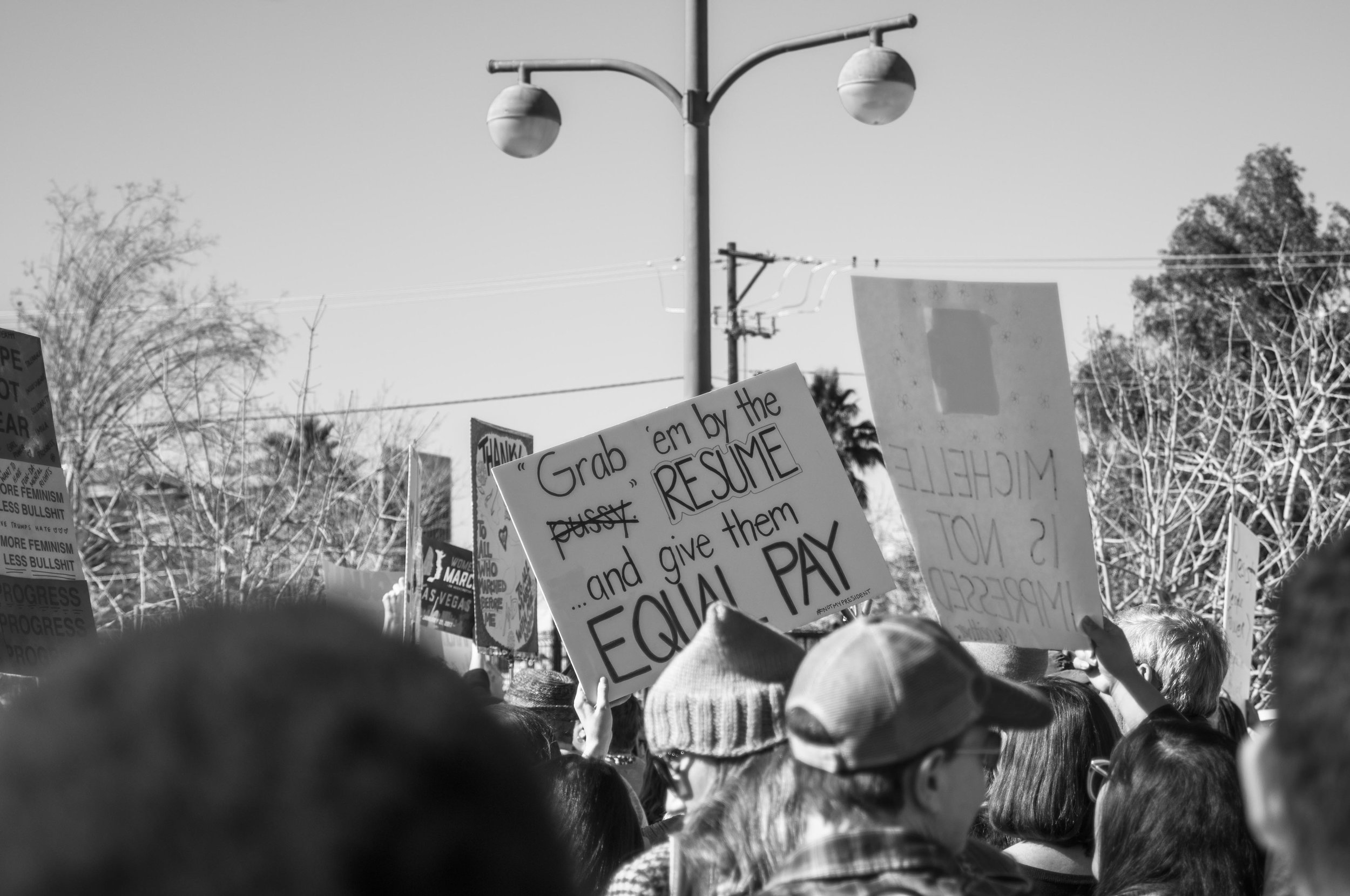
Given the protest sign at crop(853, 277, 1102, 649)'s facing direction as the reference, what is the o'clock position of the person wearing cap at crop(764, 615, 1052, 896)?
The person wearing cap is roughly at 6 o'clock from the protest sign.

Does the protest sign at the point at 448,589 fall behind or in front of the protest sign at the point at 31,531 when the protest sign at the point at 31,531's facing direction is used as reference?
behind

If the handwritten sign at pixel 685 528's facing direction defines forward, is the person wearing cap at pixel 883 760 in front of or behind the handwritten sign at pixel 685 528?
in front

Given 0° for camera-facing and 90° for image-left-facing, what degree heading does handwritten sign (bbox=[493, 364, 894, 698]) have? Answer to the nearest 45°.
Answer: approximately 0°

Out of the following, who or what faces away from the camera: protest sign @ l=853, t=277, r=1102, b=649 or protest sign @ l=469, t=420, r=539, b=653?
protest sign @ l=853, t=277, r=1102, b=649

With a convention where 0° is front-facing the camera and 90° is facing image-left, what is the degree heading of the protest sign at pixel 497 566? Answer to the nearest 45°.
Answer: approximately 315°

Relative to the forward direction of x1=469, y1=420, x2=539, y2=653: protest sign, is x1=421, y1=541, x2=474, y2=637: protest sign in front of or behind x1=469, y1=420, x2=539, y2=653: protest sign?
behind

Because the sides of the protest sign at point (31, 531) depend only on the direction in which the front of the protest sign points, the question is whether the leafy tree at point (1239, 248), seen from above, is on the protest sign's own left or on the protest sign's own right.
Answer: on the protest sign's own left

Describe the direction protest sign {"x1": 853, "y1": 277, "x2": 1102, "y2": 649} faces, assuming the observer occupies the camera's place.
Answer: facing away from the viewer

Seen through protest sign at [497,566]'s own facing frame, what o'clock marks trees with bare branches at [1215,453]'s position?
The trees with bare branches is roughly at 9 o'clock from the protest sign.

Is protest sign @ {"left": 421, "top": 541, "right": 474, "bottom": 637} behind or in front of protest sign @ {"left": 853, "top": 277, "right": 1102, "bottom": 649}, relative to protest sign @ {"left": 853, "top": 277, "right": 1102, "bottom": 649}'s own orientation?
in front
